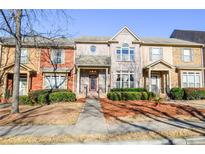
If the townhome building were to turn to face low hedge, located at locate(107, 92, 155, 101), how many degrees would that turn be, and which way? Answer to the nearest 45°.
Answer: approximately 45° to its left

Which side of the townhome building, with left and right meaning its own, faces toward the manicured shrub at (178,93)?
left

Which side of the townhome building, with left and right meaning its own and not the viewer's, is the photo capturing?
front

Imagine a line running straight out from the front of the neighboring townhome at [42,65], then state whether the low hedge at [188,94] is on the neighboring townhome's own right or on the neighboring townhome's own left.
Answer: on the neighboring townhome's own left

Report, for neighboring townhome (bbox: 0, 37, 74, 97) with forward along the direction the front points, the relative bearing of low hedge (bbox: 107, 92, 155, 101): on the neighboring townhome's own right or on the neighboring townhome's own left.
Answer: on the neighboring townhome's own left

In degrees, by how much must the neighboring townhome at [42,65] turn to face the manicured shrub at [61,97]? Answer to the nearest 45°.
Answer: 0° — it already faces it

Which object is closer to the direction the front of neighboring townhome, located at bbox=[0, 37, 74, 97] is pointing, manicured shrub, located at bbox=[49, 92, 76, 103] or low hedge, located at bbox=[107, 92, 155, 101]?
the manicured shrub

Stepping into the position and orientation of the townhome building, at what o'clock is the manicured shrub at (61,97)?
The manicured shrub is roughly at 1 o'clock from the townhome building.

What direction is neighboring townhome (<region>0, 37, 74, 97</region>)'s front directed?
toward the camera

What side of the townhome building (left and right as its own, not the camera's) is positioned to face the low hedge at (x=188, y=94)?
left
